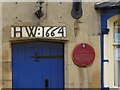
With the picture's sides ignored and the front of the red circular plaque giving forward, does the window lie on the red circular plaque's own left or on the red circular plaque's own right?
on the red circular plaque's own left

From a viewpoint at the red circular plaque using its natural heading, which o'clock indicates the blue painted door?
The blue painted door is roughly at 3 o'clock from the red circular plaque.

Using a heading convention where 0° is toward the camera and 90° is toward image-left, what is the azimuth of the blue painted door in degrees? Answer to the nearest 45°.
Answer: approximately 0°

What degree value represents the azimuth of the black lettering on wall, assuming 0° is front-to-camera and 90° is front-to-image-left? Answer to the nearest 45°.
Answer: approximately 0°

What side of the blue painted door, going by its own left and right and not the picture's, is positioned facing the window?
left

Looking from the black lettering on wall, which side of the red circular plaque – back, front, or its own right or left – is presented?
right
